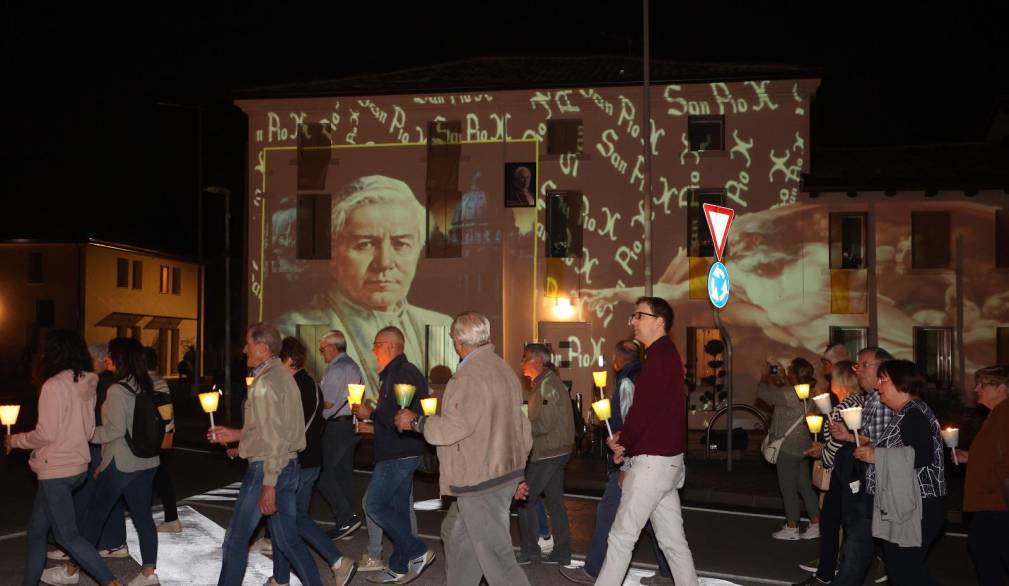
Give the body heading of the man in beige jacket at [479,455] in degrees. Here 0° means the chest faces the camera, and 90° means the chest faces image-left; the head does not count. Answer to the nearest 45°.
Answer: approximately 135°

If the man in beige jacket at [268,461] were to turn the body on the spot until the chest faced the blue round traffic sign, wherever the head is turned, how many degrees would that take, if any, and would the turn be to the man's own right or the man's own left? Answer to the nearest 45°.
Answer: approximately 135° to the man's own right

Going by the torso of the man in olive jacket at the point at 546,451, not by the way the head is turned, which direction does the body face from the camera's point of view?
to the viewer's left

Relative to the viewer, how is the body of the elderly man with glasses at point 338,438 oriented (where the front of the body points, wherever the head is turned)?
to the viewer's left

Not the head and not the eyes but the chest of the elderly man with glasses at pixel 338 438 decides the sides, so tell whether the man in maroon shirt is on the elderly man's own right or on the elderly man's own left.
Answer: on the elderly man's own left

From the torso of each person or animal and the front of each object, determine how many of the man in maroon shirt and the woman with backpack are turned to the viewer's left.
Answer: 2

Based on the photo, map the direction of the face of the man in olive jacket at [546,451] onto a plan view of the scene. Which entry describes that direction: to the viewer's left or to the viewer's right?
to the viewer's left

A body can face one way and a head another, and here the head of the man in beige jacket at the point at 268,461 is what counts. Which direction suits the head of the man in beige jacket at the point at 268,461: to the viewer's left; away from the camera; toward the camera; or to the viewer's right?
to the viewer's left

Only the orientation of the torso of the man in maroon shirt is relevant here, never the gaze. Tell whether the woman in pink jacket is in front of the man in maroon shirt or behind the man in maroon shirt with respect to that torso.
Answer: in front

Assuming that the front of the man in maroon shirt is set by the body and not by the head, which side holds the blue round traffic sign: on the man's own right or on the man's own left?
on the man's own right

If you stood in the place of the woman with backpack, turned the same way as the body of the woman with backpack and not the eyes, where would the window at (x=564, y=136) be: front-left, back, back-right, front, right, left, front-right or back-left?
back-right

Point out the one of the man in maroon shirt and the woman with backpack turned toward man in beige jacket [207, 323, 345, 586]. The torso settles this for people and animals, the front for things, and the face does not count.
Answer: the man in maroon shirt

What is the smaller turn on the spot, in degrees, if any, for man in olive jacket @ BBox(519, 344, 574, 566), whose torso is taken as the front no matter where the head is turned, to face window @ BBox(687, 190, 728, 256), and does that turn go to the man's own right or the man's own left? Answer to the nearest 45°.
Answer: approximately 90° to the man's own right

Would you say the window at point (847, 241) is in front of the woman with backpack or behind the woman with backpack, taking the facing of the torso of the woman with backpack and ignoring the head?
behind

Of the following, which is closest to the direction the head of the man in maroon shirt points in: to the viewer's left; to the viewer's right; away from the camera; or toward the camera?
to the viewer's left

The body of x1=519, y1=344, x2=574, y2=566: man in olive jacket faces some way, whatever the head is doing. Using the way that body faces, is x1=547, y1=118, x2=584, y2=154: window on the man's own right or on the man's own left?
on the man's own right
